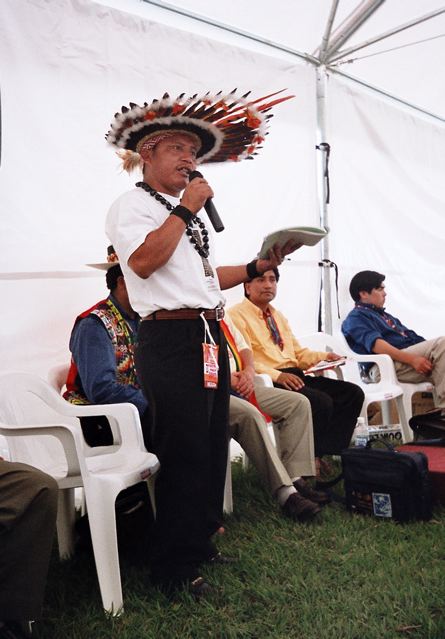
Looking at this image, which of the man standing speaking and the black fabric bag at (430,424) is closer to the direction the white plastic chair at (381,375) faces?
the black fabric bag

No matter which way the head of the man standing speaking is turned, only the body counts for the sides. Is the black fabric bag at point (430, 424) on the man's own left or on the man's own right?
on the man's own left

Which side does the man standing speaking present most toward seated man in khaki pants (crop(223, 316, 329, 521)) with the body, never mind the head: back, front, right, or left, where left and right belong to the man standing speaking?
left

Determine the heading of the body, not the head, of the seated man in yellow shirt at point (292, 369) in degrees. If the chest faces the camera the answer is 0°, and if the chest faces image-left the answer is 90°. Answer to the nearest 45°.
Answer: approximately 315°

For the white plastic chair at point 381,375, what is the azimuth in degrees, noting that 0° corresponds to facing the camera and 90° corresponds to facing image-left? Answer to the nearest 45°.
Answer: approximately 315°

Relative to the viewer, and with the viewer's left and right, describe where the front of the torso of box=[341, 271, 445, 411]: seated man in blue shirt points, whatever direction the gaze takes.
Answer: facing to the right of the viewer

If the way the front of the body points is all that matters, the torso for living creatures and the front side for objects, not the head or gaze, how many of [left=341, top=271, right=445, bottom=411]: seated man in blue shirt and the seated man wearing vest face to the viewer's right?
2
